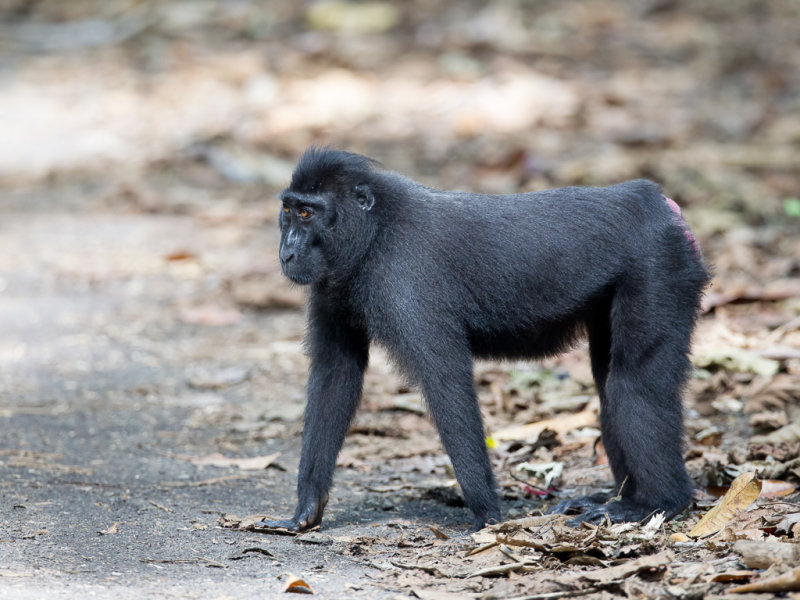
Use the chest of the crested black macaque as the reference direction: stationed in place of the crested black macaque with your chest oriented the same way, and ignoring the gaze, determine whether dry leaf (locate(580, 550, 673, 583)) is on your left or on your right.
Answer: on your left

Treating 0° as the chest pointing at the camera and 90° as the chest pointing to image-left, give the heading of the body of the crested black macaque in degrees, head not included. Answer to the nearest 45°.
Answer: approximately 90°

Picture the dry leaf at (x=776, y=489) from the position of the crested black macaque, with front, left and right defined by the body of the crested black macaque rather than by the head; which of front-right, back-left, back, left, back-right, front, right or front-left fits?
back

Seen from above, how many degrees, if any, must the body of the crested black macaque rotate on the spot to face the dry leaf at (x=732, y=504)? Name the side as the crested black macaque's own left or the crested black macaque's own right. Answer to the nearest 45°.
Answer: approximately 135° to the crested black macaque's own left

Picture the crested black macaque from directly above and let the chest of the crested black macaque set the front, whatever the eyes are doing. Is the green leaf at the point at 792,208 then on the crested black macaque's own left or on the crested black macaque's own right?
on the crested black macaque's own right

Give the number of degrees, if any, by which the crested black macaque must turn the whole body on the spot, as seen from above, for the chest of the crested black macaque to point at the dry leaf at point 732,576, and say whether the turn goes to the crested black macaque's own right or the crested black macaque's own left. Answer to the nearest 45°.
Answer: approximately 135° to the crested black macaque's own left

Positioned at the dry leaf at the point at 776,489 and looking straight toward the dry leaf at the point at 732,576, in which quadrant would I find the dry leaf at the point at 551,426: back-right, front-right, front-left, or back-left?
back-right

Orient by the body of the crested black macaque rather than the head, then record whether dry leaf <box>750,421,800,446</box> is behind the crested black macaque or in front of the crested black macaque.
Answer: behind

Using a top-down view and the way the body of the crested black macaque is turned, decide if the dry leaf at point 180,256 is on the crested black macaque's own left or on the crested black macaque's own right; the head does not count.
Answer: on the crested black macaque's own right
